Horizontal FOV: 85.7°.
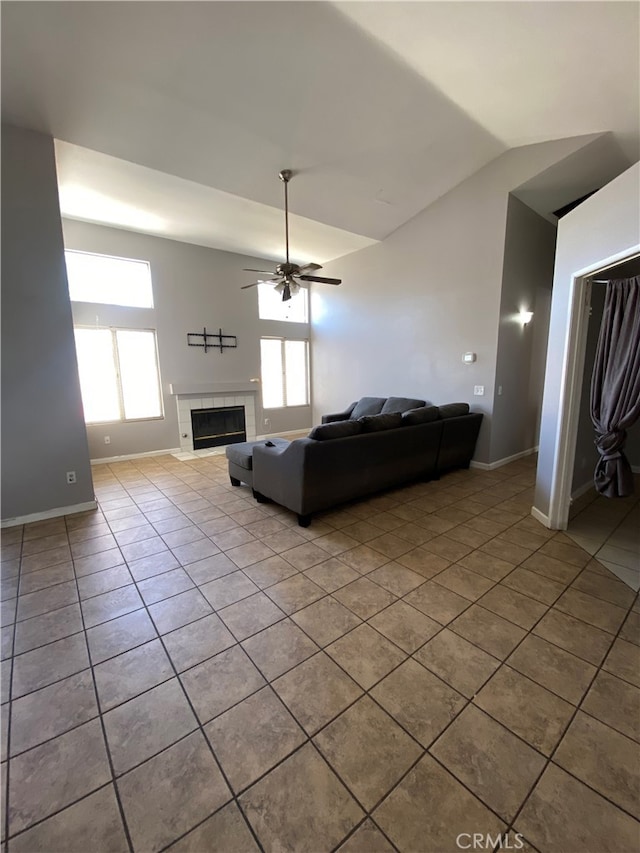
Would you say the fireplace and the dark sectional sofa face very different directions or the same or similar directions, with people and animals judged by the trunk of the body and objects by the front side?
very different directions

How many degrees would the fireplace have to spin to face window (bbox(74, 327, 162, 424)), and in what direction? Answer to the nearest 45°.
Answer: approximately 135° to its right

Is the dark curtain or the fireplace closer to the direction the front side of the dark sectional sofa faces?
the fireplace

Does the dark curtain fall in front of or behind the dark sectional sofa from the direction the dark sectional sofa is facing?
behind

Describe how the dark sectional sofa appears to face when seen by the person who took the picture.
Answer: facing away from the viewer and to the left of the viewer

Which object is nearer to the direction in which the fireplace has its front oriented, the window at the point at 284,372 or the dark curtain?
the dark curtain

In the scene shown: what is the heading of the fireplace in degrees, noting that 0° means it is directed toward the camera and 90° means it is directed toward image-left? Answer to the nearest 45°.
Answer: approximately 315°

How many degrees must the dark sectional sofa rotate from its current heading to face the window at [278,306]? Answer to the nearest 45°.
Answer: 0° — it already faces it

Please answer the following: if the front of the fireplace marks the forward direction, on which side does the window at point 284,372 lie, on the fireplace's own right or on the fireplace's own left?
on the fireplace's own left

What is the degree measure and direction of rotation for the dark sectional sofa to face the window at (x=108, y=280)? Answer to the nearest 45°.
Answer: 0° — it already faces it
